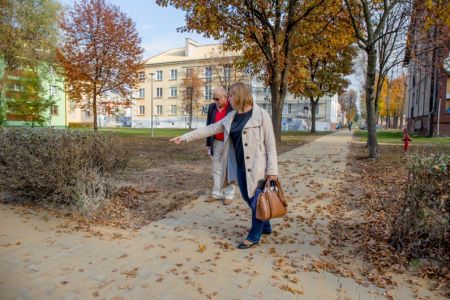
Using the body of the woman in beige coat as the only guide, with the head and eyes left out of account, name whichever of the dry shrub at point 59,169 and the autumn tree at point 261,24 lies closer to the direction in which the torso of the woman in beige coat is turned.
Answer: the dry shrub

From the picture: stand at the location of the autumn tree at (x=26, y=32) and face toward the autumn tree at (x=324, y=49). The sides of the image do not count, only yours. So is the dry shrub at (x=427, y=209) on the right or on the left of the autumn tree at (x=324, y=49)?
right

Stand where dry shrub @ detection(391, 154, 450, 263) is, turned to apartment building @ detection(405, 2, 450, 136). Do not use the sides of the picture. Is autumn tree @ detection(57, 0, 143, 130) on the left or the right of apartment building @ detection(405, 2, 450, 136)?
left

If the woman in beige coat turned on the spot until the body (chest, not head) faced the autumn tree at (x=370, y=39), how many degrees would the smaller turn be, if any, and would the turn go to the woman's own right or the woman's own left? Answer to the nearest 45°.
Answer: approximately 180°

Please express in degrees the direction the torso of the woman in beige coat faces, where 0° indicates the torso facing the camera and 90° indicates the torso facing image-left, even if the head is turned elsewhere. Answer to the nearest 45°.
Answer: approximately 45°

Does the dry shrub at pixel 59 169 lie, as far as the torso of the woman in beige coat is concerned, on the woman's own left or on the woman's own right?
on the woman's own right

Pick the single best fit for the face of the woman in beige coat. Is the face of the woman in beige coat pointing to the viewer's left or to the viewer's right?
to the viewer's left

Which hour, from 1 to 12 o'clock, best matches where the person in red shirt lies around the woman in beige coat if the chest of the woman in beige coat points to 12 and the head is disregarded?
The person in red shirt is roughly at 4 o'clock from the woman in beige coat.

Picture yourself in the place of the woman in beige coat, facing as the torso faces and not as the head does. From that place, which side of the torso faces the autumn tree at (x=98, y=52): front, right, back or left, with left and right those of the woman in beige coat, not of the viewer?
right

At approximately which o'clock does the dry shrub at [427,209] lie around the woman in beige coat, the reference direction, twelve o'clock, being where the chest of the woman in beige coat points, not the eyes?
The dry shrub is roughly at 8 o'clock from the woman in beige coat.

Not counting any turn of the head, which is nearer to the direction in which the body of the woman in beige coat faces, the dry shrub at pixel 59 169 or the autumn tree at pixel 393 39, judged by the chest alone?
the dry shrub

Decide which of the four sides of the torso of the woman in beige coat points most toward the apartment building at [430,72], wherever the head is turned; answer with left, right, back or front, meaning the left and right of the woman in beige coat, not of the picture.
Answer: back

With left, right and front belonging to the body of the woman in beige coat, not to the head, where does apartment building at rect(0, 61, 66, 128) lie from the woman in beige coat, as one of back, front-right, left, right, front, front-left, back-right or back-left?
right
